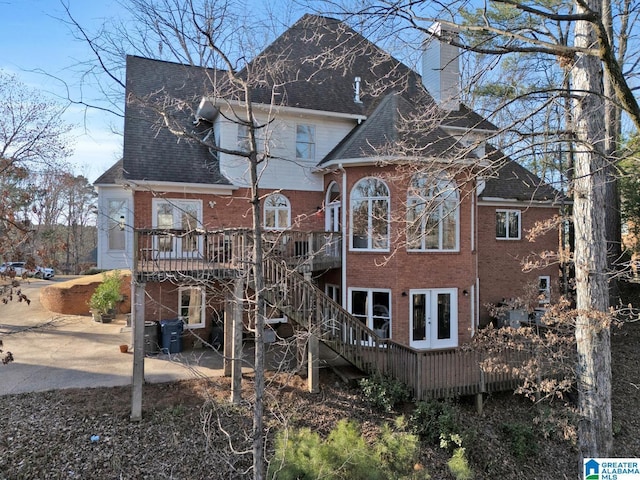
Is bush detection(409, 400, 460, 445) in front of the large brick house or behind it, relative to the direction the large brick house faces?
behind

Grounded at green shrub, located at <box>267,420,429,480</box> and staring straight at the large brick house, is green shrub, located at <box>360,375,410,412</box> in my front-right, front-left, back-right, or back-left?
front-right

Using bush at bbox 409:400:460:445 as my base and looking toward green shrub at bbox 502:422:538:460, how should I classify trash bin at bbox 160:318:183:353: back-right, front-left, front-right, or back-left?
back-left

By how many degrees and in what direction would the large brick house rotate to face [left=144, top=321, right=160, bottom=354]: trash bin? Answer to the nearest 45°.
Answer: approximately 90° to its left

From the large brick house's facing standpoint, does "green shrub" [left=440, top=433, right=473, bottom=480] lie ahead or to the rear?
to the rear

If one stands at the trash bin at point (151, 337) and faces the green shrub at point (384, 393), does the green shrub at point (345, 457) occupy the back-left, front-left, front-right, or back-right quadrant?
front-right

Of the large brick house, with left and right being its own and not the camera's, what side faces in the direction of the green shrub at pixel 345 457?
back

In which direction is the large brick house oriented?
away from the camera
